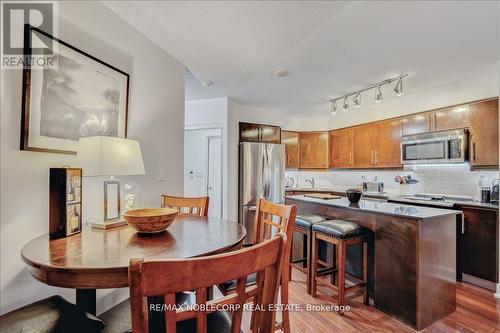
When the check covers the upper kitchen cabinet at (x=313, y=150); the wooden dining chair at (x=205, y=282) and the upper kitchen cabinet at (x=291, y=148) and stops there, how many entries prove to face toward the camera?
2

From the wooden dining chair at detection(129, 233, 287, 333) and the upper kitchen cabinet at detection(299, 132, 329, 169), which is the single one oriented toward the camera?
the upper kitchen cabinet

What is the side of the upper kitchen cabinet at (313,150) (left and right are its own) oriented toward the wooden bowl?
front

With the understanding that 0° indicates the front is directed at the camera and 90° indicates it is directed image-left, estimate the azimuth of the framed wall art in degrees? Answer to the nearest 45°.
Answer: approximately 315°

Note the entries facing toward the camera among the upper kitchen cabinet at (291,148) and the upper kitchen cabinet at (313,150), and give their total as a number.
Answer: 2

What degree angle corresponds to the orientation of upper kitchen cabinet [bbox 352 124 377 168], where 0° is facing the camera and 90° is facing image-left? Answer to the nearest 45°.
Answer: approximately 45°

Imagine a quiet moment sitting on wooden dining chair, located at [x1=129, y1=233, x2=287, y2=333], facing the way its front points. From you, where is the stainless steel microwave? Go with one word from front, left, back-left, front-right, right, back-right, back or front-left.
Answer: right

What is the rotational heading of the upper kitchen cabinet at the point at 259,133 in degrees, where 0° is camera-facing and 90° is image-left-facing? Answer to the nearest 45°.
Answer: approximately 315°

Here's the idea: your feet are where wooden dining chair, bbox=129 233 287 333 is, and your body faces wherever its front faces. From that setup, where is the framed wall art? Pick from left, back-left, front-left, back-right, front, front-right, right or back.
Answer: front

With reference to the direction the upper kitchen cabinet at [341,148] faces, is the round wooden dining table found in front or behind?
in front

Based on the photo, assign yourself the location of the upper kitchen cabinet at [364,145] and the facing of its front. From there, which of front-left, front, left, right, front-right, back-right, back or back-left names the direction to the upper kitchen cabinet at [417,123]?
left

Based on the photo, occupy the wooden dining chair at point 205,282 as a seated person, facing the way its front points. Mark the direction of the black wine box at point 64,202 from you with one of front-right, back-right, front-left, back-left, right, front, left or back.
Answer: front

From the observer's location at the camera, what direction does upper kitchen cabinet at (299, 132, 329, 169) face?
facing the viewer
